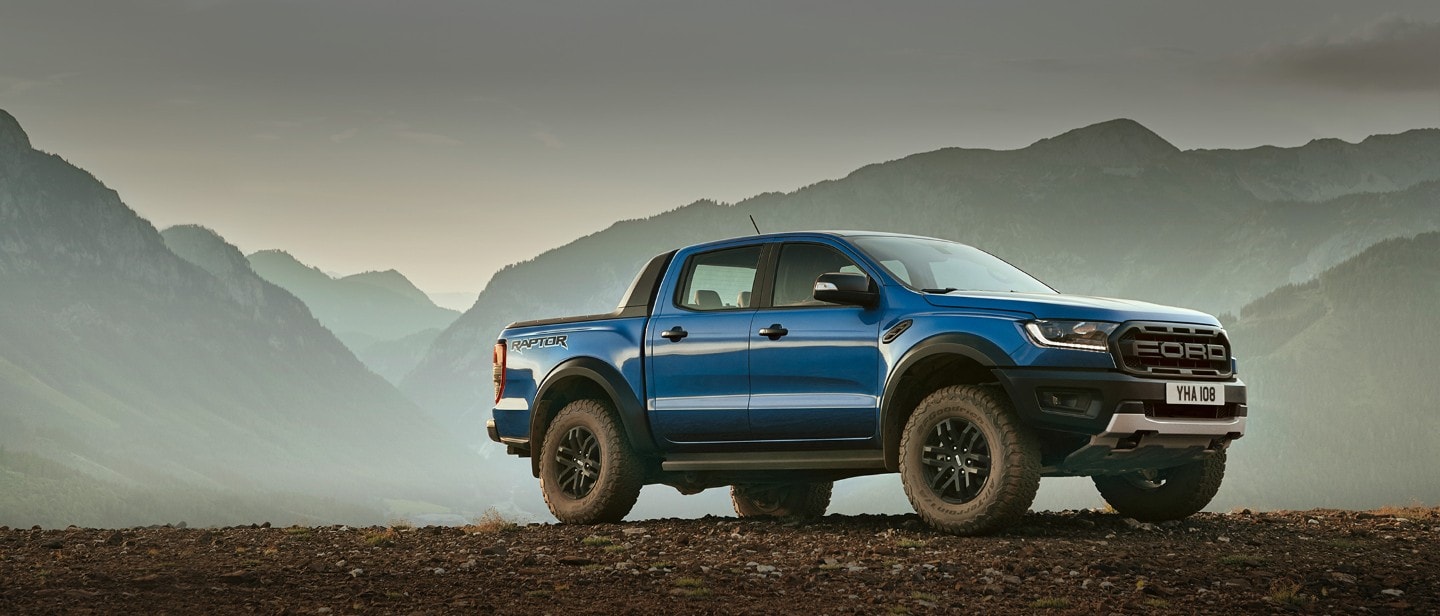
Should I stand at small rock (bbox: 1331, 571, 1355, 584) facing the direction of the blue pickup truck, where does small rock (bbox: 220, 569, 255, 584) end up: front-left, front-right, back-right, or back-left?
front-left

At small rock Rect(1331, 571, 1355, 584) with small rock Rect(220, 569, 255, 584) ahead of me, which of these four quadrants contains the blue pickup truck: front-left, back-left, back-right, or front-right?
front-right

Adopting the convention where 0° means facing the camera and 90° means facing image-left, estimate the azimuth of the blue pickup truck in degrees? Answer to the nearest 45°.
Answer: approximately 315°

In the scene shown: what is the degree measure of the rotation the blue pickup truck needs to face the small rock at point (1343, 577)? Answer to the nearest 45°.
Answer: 0° — it already faces it

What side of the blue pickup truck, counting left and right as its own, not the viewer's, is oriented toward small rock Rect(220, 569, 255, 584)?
right

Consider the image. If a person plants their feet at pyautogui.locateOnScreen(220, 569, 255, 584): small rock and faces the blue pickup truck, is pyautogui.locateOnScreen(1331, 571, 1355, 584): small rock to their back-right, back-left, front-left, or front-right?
front-right

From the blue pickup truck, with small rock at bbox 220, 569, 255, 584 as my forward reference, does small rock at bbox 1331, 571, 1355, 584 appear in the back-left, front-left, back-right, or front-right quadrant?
back-left

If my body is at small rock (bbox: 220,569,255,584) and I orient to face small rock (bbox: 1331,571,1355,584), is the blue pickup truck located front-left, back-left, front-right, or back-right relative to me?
front-left
